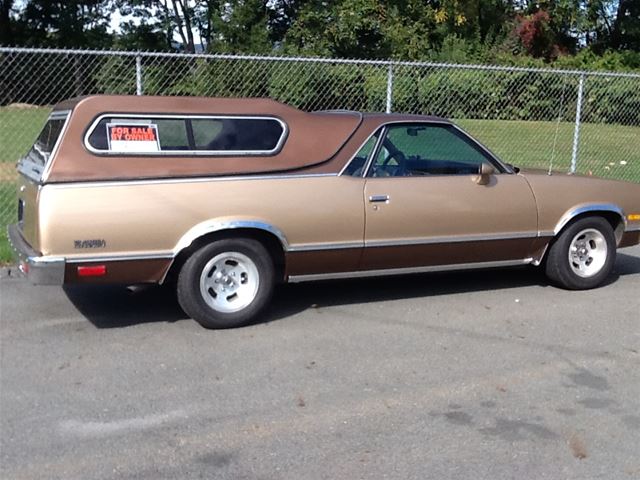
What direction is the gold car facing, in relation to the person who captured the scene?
facing to the right of the viewer

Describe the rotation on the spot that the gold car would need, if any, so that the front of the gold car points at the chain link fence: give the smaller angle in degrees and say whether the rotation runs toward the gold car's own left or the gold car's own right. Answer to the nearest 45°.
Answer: approximately 90° to the gold car's own left

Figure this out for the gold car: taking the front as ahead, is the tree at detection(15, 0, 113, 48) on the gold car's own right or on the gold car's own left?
on the gold car's own left

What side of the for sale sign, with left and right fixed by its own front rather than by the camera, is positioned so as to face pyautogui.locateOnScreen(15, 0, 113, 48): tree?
back

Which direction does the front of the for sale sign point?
toward the camera

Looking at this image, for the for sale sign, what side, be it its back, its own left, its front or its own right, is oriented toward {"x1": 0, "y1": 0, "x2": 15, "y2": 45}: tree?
back

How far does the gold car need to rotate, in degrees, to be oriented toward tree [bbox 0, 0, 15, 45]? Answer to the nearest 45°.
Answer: approximately 135° to its left

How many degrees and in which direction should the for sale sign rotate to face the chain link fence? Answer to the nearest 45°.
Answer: approximately 135° to its left
